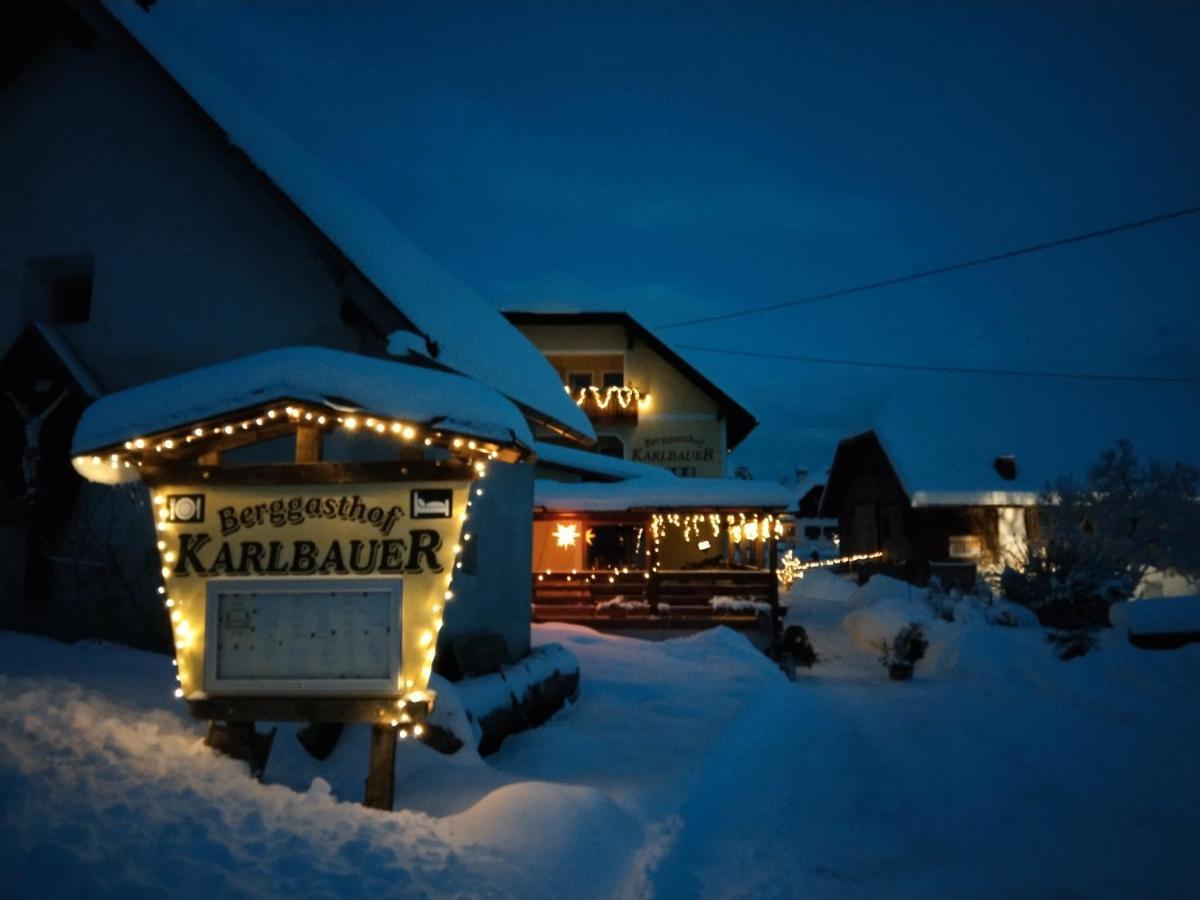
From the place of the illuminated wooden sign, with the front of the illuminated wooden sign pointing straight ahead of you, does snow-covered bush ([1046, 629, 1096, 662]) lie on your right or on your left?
on your left

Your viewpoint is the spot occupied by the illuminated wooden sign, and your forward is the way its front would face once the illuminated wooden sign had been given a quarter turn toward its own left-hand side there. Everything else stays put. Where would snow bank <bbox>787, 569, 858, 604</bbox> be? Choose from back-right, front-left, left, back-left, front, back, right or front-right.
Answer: front-left

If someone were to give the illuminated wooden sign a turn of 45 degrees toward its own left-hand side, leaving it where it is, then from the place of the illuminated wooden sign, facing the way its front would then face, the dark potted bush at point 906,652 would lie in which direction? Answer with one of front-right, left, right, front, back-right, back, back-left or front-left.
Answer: left

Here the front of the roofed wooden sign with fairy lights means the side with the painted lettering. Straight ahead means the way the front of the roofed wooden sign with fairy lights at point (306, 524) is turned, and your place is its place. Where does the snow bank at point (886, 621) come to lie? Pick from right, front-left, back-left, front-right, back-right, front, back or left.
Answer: back-left

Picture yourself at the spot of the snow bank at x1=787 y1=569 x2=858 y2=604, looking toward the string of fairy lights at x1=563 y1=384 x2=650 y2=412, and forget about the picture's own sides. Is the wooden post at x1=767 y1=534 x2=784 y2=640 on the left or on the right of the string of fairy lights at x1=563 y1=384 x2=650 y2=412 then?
left

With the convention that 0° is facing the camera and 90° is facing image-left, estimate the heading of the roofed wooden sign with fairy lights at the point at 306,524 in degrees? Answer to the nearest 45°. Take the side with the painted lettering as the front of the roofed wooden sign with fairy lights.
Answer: approximately 0°

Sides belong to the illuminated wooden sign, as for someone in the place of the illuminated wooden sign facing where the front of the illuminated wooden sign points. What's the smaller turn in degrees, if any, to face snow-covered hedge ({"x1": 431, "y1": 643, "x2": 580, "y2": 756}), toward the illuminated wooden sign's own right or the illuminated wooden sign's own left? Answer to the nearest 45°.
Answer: approximately 135° to the illuminated wooden sign's own left

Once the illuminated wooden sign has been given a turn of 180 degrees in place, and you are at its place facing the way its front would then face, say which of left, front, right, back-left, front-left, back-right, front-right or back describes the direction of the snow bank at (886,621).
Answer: front-right
